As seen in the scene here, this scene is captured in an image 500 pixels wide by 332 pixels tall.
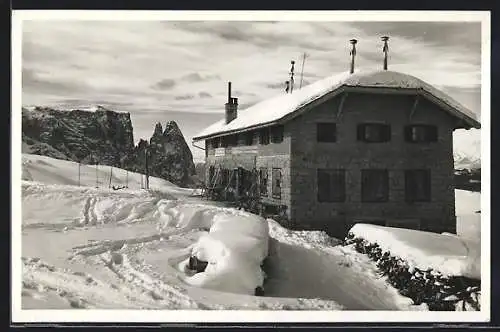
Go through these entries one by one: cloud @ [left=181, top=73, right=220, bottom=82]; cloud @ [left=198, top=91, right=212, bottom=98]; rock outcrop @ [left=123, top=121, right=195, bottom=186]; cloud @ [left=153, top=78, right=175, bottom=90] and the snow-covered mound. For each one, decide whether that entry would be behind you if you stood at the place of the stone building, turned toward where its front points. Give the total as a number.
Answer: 0

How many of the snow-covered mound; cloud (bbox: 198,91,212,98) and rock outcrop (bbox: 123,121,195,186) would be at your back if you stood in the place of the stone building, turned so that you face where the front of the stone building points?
0

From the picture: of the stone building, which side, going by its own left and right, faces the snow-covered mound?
front

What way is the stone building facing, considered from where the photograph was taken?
facing to the left of the viewer
